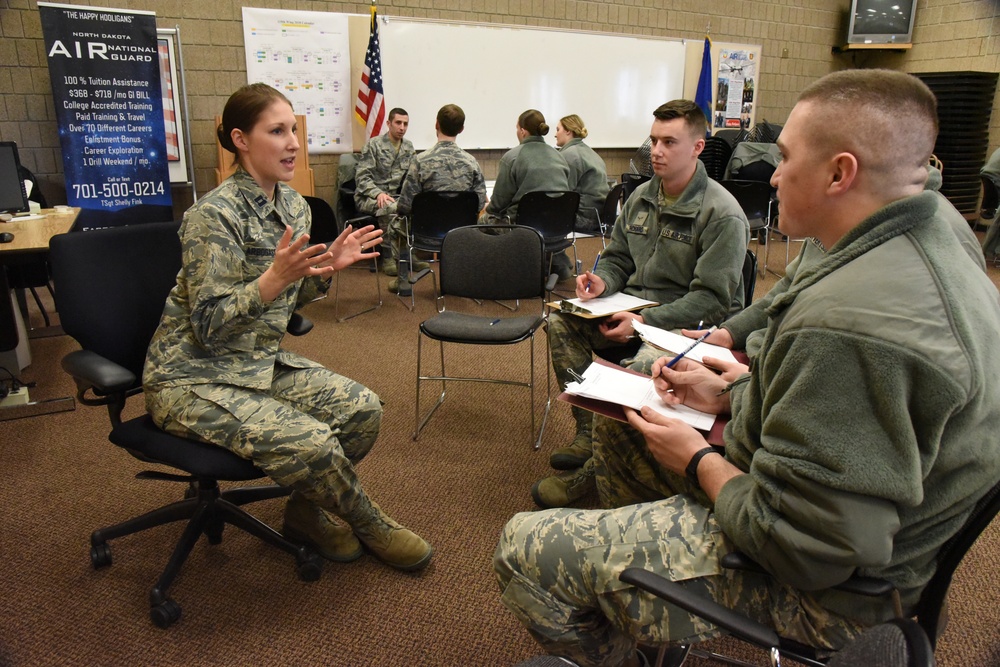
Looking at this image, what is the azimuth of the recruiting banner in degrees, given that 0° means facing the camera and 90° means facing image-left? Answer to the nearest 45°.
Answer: approximately 0°

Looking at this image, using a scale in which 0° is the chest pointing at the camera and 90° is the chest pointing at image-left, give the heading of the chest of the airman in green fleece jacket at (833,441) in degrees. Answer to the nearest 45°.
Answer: approximately 90°

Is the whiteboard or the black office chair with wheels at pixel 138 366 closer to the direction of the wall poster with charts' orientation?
the black office chair with wheels

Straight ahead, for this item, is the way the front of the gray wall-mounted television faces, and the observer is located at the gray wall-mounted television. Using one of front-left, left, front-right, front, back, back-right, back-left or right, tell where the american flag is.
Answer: front-right

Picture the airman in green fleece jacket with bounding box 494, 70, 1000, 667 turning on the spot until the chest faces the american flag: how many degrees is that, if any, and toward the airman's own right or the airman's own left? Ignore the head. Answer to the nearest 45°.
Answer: approximately 45° to the airman's own right

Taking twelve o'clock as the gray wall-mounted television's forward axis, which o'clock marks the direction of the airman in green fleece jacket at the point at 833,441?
The airman in green fleece jacket is roughly at 12 o'clock from the gray wall-mounted television.

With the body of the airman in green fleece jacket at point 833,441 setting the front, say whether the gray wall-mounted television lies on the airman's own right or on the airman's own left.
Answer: on the airman's own right

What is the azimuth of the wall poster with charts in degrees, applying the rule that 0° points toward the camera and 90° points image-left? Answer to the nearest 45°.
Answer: approximately 0°

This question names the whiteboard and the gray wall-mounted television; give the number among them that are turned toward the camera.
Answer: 2

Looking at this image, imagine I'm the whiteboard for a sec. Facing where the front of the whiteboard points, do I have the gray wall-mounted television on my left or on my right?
on my left
